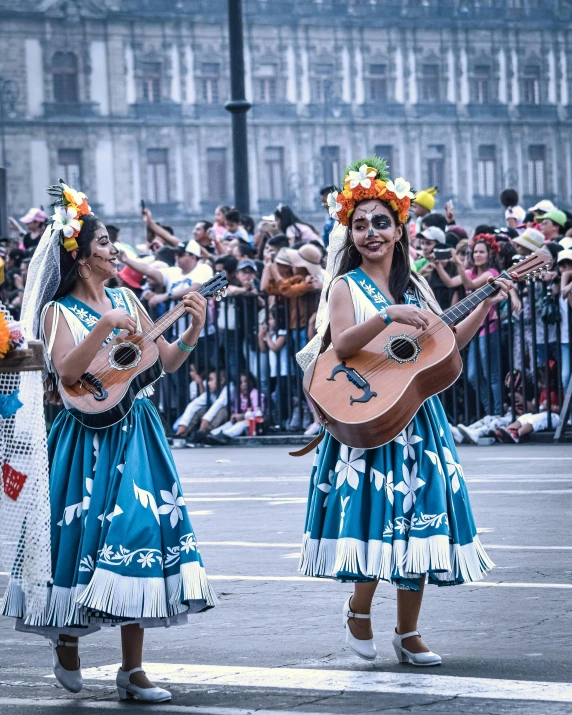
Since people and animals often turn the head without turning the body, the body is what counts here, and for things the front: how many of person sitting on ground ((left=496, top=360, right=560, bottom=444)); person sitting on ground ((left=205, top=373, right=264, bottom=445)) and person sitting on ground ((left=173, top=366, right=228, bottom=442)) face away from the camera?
0

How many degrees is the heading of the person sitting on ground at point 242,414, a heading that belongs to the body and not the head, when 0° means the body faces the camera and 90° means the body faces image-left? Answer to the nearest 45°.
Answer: approximately 45°

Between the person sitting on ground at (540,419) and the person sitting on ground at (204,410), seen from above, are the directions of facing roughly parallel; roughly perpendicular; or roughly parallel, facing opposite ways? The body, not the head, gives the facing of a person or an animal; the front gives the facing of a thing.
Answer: roughly parallel

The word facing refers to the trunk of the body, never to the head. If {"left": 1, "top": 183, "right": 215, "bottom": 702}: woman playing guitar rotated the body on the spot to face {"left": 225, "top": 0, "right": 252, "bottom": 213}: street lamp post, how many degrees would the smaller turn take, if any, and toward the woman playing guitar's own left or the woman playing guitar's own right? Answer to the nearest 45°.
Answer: approximately 135° to the woman playing guitar's own left

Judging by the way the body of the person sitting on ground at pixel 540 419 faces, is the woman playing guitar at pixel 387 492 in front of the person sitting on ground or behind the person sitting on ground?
in front

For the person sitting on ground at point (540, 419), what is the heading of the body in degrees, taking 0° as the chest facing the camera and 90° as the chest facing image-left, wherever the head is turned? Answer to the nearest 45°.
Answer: approximately 45°

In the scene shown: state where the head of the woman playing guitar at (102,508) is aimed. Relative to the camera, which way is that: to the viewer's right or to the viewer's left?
to the viewer's right

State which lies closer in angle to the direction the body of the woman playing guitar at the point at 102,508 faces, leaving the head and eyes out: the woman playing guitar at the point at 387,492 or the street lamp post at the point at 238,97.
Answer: the woman playing guitar

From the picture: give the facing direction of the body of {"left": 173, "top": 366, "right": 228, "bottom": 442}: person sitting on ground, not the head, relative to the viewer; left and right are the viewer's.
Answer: facing the viewer and to the left of the viewer

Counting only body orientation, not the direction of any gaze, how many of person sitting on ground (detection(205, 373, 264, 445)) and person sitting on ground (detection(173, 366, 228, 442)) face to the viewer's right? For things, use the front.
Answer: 0

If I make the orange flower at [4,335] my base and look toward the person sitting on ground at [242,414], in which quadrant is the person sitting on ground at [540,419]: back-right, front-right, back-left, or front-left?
front-right

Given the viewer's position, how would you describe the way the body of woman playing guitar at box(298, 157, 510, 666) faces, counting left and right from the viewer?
facing the viewer and to the right of the viewer

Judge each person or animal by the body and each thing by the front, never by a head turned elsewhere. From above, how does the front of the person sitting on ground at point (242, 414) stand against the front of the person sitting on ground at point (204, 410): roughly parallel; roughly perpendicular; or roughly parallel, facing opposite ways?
roughly parallel
